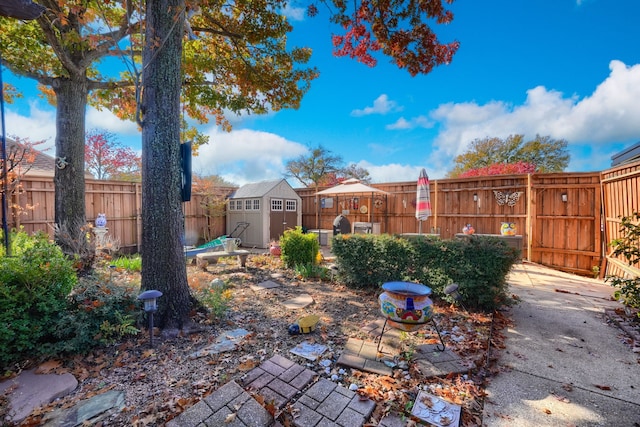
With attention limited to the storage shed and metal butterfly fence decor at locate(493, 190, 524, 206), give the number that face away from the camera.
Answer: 0

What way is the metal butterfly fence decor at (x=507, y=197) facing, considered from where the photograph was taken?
facing the viewer

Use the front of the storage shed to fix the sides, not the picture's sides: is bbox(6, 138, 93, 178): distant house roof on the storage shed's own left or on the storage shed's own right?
on the storage shed's own right

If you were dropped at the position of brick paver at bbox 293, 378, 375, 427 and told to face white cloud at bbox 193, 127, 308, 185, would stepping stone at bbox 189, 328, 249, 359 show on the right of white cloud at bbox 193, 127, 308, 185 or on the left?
left

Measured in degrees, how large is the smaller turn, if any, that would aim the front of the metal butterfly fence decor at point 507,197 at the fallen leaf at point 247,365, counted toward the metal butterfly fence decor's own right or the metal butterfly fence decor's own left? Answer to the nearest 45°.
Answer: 0° — it already faces it

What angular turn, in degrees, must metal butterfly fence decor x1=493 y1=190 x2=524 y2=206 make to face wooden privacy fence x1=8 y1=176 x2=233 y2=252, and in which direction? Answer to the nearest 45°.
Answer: approximately 45° to its right

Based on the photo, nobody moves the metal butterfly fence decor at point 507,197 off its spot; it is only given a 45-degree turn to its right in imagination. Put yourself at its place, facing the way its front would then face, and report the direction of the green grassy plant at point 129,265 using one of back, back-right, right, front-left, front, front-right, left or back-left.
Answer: front

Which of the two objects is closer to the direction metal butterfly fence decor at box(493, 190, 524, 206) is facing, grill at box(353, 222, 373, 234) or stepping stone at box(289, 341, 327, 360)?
the stepping stone

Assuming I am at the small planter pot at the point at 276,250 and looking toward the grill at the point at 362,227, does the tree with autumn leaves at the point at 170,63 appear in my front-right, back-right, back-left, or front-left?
back-right

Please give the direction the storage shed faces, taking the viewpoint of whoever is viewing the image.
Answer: facing the viewer and to the right of the viewer

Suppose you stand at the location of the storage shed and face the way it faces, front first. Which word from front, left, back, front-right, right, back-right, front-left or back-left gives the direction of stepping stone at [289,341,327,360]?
front-right
